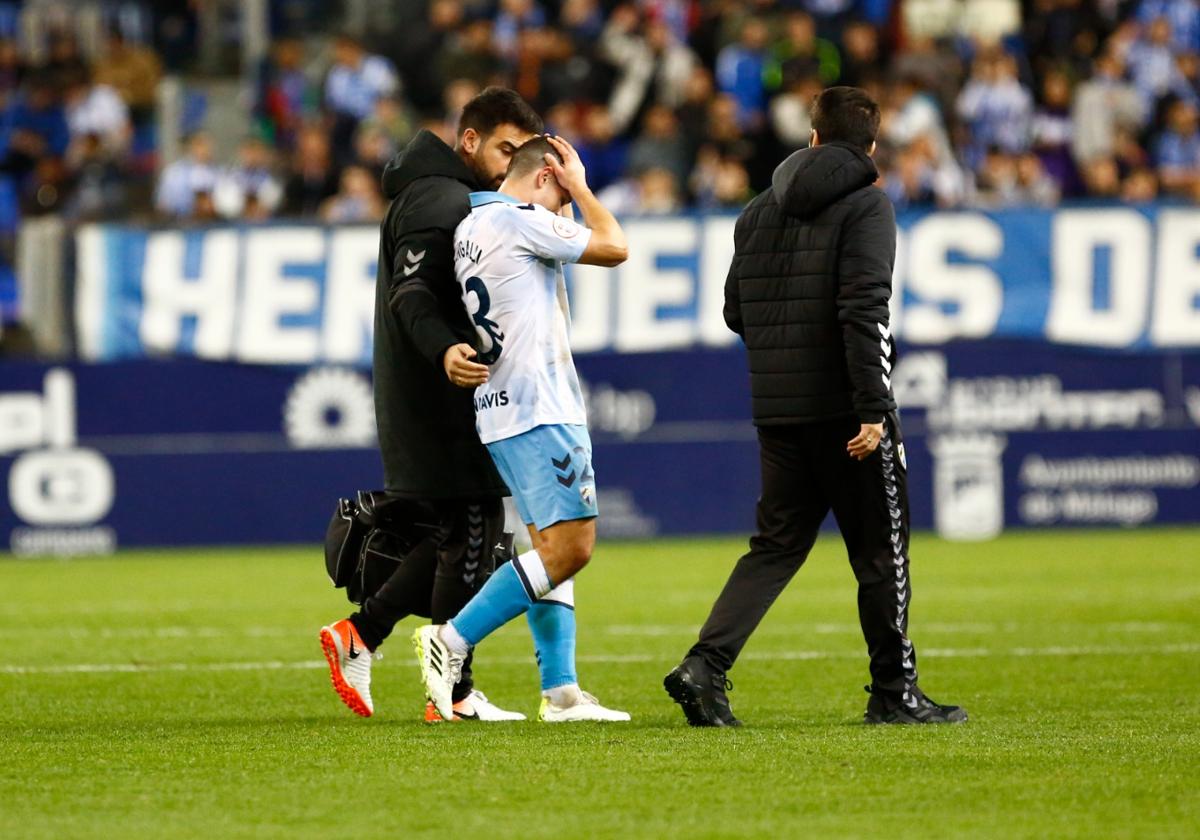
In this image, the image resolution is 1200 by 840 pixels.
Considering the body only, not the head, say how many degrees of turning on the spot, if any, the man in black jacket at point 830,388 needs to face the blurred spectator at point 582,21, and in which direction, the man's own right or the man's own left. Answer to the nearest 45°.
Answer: approximately 45° to the man's own left

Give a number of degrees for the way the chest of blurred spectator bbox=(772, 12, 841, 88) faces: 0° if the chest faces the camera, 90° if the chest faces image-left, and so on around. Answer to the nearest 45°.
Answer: approximately 0°

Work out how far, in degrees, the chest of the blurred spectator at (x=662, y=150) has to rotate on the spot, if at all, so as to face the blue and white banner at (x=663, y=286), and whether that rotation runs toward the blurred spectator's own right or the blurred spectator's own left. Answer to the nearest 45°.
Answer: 0° — they already face it

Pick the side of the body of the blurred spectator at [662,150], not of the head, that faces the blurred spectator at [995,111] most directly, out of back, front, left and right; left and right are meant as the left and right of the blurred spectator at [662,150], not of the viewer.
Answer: left

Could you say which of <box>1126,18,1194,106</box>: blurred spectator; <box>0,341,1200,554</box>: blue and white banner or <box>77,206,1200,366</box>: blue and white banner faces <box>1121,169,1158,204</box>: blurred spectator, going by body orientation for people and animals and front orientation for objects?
<box>1126,18,1194,106</box>: blurred spectator
